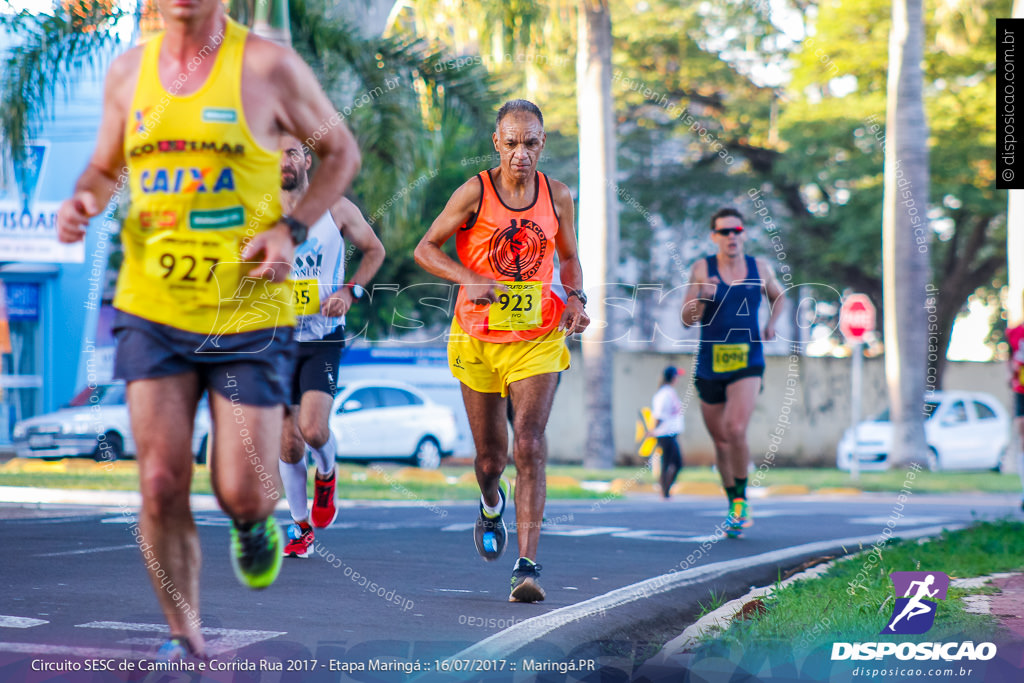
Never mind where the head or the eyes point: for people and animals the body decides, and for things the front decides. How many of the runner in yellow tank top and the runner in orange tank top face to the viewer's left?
0

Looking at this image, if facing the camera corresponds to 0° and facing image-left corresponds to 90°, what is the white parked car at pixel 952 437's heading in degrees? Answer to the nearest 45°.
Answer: approximately 45°

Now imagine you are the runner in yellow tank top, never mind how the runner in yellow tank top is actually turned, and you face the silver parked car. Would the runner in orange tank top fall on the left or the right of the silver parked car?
right

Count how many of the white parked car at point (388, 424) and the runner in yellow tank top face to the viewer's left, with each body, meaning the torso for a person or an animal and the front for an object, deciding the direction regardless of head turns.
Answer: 1

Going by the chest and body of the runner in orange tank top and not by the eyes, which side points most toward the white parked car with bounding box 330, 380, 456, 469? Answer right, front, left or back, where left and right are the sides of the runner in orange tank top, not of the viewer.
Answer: back

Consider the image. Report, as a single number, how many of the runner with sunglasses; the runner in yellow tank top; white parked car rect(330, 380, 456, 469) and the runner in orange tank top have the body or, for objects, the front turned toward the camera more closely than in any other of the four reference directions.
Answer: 3

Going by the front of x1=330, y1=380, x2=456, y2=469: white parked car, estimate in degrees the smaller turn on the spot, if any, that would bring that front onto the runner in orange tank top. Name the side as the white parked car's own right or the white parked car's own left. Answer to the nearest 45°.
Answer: approximately 90° to the white parked car's own left

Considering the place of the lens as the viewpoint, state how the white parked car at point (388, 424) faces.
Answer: facing to the left of the viewer

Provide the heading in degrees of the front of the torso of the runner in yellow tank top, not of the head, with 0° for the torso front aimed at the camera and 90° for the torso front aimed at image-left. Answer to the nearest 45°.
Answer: approximately 0°

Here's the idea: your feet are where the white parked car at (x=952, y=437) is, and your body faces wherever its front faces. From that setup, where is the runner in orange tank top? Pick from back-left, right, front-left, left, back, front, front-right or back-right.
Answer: front-left
